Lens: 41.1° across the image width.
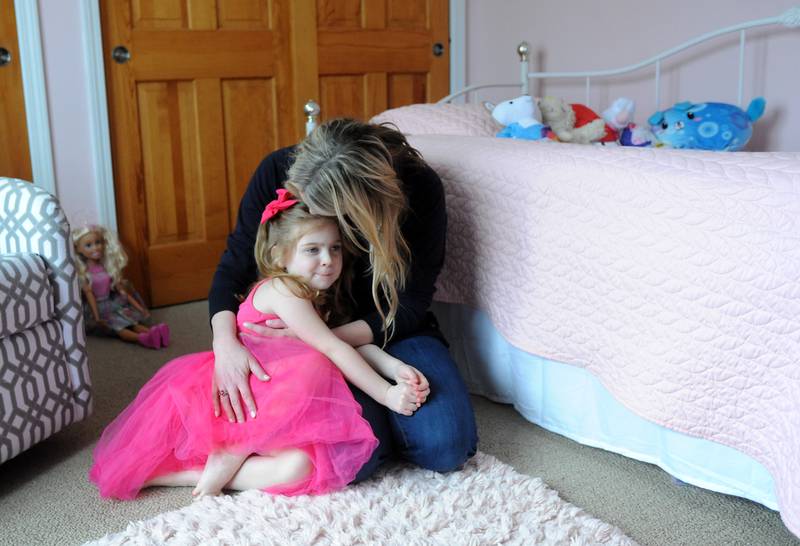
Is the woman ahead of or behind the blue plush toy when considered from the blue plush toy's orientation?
ahead

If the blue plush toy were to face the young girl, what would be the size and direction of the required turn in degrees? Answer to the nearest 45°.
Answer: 0° — it already faces them

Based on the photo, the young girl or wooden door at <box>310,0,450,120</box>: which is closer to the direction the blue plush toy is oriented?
the young girl

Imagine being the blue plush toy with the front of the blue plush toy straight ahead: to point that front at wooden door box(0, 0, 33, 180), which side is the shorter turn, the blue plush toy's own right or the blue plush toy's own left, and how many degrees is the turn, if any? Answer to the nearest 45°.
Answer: approximately 45° to the blue plush toy's own right

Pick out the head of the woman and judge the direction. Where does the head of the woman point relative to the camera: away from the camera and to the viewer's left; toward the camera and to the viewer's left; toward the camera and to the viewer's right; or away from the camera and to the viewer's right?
toward the camera and to the viewer's left
